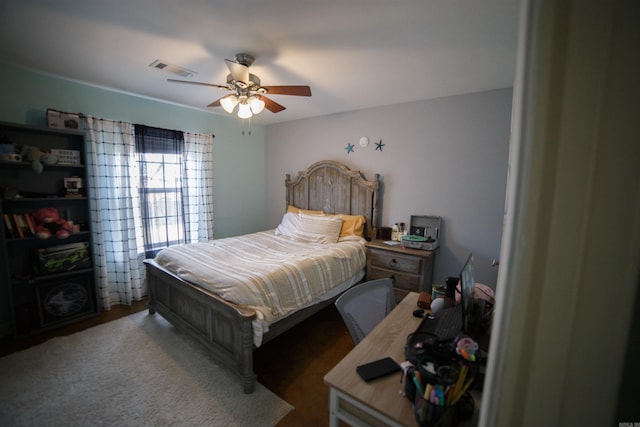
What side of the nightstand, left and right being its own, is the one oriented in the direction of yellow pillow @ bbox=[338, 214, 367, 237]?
right

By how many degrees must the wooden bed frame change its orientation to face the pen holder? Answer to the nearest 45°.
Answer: approximately 90° to its left

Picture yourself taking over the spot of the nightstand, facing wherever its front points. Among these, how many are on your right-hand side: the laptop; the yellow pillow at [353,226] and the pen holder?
1

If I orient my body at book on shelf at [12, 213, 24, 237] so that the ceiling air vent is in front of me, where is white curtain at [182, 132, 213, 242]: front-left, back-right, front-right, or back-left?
front-left

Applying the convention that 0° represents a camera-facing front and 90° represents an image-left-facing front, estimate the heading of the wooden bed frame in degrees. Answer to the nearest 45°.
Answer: approximately 45°

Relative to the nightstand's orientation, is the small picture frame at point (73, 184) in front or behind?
in front

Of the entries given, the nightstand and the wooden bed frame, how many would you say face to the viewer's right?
0

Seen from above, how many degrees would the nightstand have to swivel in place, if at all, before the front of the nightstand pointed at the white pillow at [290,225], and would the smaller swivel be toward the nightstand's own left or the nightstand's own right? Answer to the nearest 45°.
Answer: approximately 45° to the nightstand's own right

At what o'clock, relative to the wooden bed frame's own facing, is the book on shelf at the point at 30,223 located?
The book on shelf is roughly at 2 o'clock from the wooden bed frame.

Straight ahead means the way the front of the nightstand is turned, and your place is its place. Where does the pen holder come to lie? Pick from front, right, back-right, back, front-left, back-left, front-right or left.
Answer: front-left

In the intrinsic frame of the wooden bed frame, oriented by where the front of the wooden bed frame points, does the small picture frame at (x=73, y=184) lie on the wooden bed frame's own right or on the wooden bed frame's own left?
on the wooden bed frame's own right

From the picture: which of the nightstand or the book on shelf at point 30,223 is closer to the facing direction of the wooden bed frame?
the book on shelf

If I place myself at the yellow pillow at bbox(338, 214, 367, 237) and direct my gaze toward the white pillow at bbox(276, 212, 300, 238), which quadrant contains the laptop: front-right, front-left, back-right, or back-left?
back-left

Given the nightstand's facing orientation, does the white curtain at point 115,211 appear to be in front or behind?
in front

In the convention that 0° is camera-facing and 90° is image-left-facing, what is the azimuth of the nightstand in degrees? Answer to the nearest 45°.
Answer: approximately 45°

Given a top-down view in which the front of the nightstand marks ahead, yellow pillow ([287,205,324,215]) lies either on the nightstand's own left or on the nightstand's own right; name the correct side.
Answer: on the nightstand's own right
